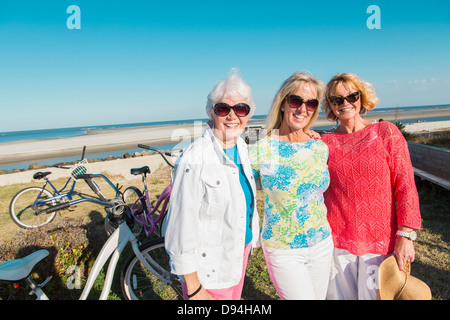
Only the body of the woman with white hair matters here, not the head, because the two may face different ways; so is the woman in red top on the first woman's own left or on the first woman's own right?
on the first woman's own left

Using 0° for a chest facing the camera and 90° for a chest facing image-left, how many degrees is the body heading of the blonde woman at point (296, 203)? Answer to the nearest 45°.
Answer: approximately 0°

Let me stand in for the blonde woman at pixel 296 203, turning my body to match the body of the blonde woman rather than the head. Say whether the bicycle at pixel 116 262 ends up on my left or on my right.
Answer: on my right

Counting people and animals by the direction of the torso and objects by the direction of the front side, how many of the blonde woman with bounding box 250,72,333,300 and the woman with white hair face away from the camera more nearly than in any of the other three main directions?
0

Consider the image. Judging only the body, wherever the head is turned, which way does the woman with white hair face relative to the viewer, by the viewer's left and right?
facing the viewer and to the right of the viewer
